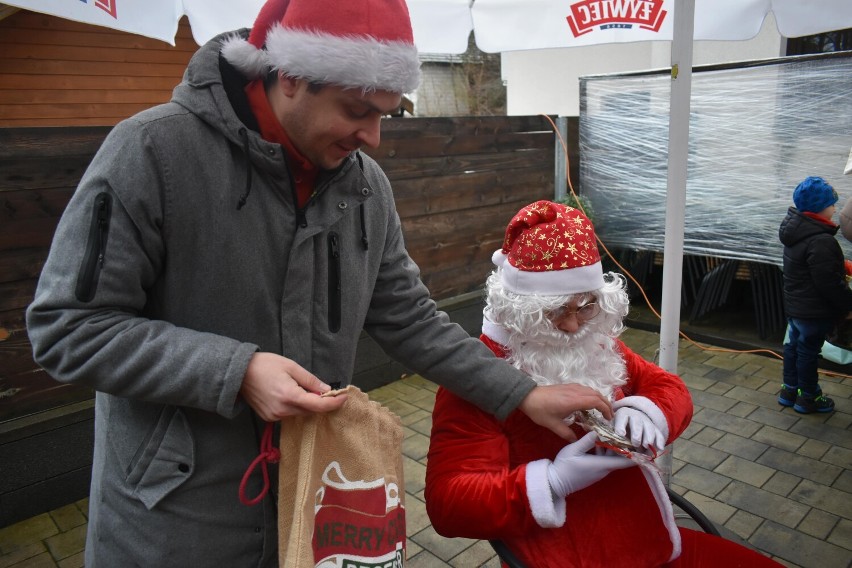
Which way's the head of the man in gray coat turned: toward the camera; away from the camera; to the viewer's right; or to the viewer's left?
to the viewer's right

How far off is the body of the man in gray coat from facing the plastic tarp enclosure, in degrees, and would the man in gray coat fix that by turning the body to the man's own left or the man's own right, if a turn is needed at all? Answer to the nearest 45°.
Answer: approximately 90° to the man's own left

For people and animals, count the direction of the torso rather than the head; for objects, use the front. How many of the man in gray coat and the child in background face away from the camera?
0

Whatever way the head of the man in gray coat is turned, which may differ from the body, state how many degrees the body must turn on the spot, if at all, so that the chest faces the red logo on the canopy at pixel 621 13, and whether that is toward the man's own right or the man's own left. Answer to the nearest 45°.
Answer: approximately 90° to the man's own left

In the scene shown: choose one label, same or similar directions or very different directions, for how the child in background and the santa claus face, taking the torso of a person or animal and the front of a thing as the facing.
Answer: same or similar directions

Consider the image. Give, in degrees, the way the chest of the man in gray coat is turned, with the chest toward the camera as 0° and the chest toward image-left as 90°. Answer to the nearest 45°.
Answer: approximately 315°

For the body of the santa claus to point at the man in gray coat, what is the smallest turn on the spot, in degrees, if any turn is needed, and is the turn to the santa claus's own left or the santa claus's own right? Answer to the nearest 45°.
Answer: approximately 90° to the santa claus's own right

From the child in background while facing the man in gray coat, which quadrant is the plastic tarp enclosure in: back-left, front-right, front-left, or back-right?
back-right

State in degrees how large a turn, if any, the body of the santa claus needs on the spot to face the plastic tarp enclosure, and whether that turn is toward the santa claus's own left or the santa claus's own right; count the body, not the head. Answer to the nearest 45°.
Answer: approximately 135° to the santa claus's own left
